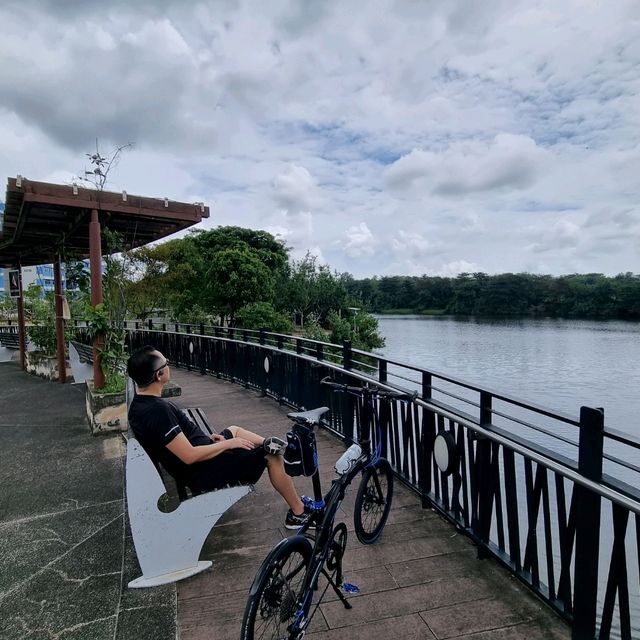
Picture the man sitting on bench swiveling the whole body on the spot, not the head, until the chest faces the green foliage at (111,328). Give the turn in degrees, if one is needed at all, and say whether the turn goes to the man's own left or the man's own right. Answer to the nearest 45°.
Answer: approximately 90° to the man's own left

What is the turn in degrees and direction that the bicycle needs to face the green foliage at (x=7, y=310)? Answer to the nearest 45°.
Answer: approximately 90° to its left

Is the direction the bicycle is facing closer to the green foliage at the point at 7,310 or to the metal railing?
the metal railing

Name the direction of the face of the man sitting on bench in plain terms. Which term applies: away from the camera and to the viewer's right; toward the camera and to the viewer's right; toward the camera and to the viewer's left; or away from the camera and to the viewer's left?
away from the camera and to the viewer's right

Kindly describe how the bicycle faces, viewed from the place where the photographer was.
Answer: facing away from the viewer and to the right of the viewer

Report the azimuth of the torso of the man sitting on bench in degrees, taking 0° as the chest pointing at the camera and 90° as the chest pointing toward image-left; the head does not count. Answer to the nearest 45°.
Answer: approximately 270°

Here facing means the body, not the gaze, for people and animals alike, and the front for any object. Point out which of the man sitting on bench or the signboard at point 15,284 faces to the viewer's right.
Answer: the man sitting on bench
